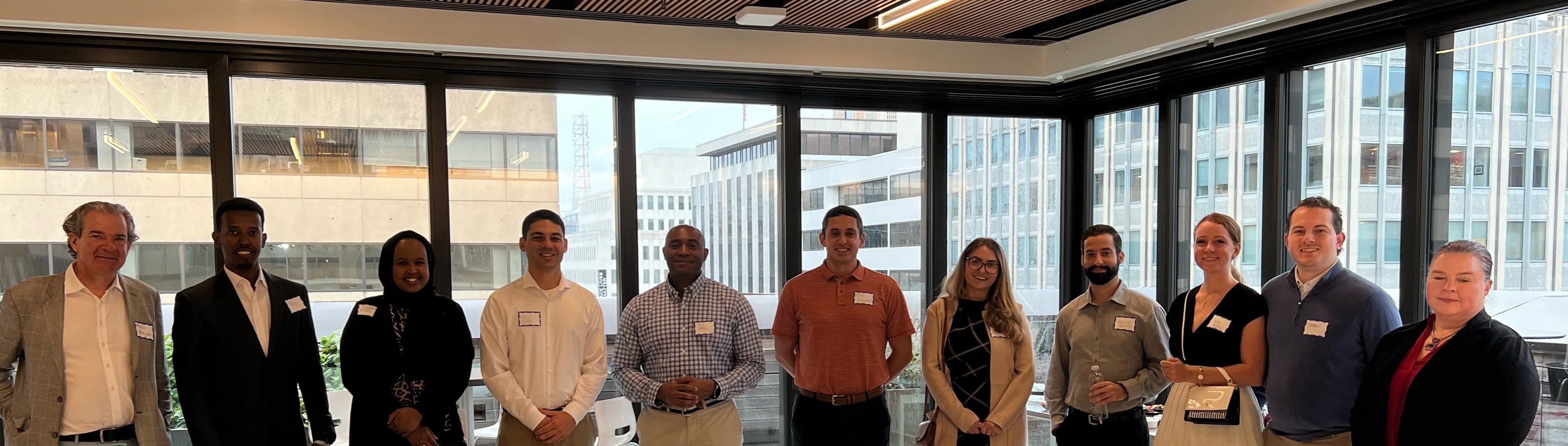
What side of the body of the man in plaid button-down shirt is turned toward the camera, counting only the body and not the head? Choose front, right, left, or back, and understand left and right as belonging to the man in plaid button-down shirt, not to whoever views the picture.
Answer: front

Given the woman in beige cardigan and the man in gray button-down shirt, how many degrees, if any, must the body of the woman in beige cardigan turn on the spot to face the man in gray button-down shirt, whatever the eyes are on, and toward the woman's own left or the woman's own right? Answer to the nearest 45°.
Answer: approximately 90° to the woman's own left

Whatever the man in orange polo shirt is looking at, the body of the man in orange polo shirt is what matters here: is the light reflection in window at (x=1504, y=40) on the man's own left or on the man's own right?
on the man's own left

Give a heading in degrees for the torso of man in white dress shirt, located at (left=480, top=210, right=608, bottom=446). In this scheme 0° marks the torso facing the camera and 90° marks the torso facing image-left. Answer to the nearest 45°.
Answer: approximately 0°
